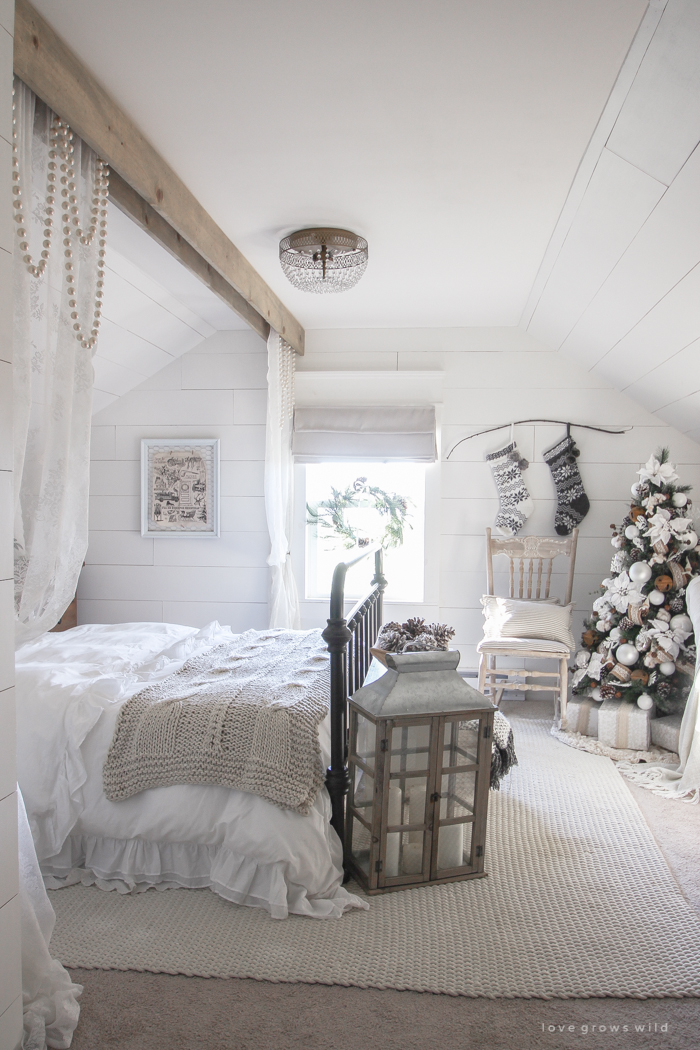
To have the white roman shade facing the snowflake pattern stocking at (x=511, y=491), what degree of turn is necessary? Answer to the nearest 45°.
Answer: approximately 90° to its left

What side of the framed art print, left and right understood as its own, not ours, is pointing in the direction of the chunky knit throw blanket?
front

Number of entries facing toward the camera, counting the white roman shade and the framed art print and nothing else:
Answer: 2

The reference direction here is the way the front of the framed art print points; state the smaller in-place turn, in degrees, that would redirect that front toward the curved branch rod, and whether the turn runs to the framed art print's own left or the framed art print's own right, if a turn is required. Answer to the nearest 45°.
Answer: approximately 90° to the framed art print's own left

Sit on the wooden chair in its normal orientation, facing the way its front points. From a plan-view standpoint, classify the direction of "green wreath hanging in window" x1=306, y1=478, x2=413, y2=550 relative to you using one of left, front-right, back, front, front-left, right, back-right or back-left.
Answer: right

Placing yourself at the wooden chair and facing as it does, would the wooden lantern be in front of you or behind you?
in front

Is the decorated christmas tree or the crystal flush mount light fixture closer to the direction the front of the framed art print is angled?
the crystal flush mount light fixture

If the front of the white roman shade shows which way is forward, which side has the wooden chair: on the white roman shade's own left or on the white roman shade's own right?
on the white roman shade's own left

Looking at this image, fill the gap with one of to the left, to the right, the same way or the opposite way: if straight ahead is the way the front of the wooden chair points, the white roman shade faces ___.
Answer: the same way

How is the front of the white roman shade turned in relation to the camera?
facing the viewer

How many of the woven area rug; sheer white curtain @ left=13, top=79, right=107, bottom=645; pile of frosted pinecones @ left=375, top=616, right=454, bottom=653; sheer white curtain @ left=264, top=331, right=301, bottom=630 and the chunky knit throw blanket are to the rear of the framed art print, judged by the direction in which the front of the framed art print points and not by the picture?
0

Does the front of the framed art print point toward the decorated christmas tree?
no

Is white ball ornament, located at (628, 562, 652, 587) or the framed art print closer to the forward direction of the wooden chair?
the white ball ornament

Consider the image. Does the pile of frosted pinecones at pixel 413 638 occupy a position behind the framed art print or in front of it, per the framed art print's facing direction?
in front

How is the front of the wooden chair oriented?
toward the camera

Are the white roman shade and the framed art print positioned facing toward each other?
no

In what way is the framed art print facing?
toward the camera

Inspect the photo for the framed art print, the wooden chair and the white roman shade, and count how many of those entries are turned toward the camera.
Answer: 3

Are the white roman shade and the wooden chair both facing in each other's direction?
no

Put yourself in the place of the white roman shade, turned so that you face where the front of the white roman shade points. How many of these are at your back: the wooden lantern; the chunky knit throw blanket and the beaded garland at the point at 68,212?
0

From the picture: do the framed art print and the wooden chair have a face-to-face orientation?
no

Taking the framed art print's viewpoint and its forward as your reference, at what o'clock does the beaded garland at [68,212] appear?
The beaded garland is roughly at 12 o'clock from the framed art print.
